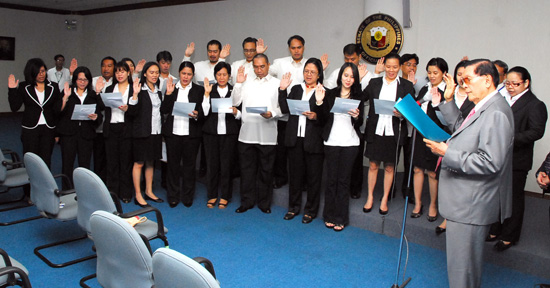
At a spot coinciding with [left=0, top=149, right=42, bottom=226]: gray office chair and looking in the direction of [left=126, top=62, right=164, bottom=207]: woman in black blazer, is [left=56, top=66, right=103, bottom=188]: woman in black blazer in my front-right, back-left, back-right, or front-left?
front-left

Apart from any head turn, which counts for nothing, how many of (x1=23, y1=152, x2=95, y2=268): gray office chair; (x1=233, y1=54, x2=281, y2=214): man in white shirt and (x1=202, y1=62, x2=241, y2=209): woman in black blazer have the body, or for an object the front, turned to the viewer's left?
0

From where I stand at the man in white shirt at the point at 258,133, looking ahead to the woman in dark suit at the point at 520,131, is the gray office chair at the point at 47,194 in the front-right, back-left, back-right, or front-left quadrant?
back-right

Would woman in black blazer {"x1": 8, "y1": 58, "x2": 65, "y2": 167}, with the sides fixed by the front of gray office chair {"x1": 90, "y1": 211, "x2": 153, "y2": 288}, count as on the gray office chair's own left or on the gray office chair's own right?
on the gray office chair's own left

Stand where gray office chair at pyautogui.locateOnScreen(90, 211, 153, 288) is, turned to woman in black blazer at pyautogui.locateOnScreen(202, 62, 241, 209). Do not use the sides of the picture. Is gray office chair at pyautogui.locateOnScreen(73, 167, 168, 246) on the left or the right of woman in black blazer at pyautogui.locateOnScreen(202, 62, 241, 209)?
left

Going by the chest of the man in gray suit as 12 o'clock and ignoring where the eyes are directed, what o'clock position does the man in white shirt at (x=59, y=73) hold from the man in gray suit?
The man in white shirt is roughly at 1 o'clock from the man in gray suit.

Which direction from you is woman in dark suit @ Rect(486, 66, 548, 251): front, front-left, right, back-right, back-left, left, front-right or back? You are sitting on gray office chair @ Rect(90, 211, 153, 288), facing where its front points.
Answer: front-right

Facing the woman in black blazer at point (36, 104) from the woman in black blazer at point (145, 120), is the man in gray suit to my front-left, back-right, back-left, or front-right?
back-left

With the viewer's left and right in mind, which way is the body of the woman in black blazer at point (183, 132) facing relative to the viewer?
facing the viewer

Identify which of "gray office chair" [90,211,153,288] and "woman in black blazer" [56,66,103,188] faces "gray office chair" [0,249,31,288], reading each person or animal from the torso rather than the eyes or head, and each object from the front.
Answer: the woman in black blazer

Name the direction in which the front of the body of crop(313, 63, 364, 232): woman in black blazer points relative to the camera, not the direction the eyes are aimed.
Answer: toward the camera

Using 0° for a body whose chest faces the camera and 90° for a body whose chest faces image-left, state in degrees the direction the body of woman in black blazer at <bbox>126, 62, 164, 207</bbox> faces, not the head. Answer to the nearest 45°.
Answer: approximately 315°

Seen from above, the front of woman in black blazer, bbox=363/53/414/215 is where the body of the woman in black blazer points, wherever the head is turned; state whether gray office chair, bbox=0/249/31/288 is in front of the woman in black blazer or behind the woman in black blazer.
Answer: in front

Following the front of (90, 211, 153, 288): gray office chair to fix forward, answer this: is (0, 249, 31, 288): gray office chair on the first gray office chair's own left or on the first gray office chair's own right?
on the first gray office chair's own left

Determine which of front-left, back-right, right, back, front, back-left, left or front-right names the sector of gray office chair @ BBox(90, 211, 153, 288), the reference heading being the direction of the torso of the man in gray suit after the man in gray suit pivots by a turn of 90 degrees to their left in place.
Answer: front-right

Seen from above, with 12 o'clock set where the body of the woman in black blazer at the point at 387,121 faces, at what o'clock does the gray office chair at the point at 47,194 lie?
The gray office chair is roughly at 2 o'clock from the woman in black blazer.

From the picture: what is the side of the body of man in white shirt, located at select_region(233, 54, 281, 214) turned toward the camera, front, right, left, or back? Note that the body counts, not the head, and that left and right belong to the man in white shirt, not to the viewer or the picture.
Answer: front
